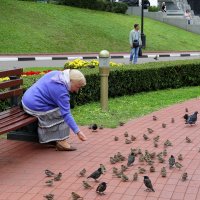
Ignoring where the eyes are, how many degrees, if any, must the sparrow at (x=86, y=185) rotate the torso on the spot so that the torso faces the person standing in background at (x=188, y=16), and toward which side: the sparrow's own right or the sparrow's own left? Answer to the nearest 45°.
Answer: approximately 90° to the sparrow's own right

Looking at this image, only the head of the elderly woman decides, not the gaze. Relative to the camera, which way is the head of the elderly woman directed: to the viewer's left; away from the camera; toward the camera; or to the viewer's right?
to the viewer's right

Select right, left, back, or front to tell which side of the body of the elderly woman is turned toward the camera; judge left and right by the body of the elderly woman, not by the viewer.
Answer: right

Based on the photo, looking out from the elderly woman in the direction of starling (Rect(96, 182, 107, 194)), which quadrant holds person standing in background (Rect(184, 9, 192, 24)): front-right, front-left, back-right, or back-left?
back-left
